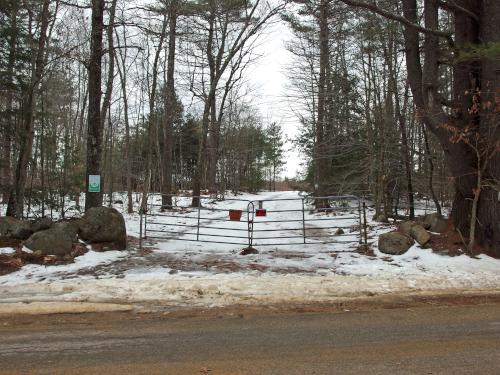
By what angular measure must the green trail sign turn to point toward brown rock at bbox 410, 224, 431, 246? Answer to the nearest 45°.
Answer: approximately 45° to its left

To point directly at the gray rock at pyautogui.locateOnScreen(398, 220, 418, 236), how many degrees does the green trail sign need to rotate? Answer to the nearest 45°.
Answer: approximately 45° to its left

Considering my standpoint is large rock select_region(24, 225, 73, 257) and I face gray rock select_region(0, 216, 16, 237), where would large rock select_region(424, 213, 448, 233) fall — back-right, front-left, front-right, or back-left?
back-right

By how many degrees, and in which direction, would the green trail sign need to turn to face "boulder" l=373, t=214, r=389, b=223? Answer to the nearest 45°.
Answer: approximately 90° to its left

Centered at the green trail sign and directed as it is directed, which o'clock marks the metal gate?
The metal gate is roughly at 9 o'clock from the green trail sign.

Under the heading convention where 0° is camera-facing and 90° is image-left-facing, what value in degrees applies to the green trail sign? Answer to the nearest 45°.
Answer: approximately 0°

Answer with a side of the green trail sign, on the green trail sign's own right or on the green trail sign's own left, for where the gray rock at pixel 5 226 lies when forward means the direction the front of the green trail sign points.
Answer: on the green trail sign's own right

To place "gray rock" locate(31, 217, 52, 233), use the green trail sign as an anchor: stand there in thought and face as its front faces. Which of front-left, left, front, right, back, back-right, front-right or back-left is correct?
front-right

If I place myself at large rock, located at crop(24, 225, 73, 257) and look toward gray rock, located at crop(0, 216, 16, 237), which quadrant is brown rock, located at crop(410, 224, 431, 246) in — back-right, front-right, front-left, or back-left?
back-right

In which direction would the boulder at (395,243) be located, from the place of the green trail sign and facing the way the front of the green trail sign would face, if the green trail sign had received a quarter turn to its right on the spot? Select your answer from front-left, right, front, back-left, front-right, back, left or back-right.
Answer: back-left

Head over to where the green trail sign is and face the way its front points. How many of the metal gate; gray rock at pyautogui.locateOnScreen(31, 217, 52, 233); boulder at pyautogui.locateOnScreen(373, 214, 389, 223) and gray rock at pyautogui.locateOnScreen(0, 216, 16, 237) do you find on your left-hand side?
2
